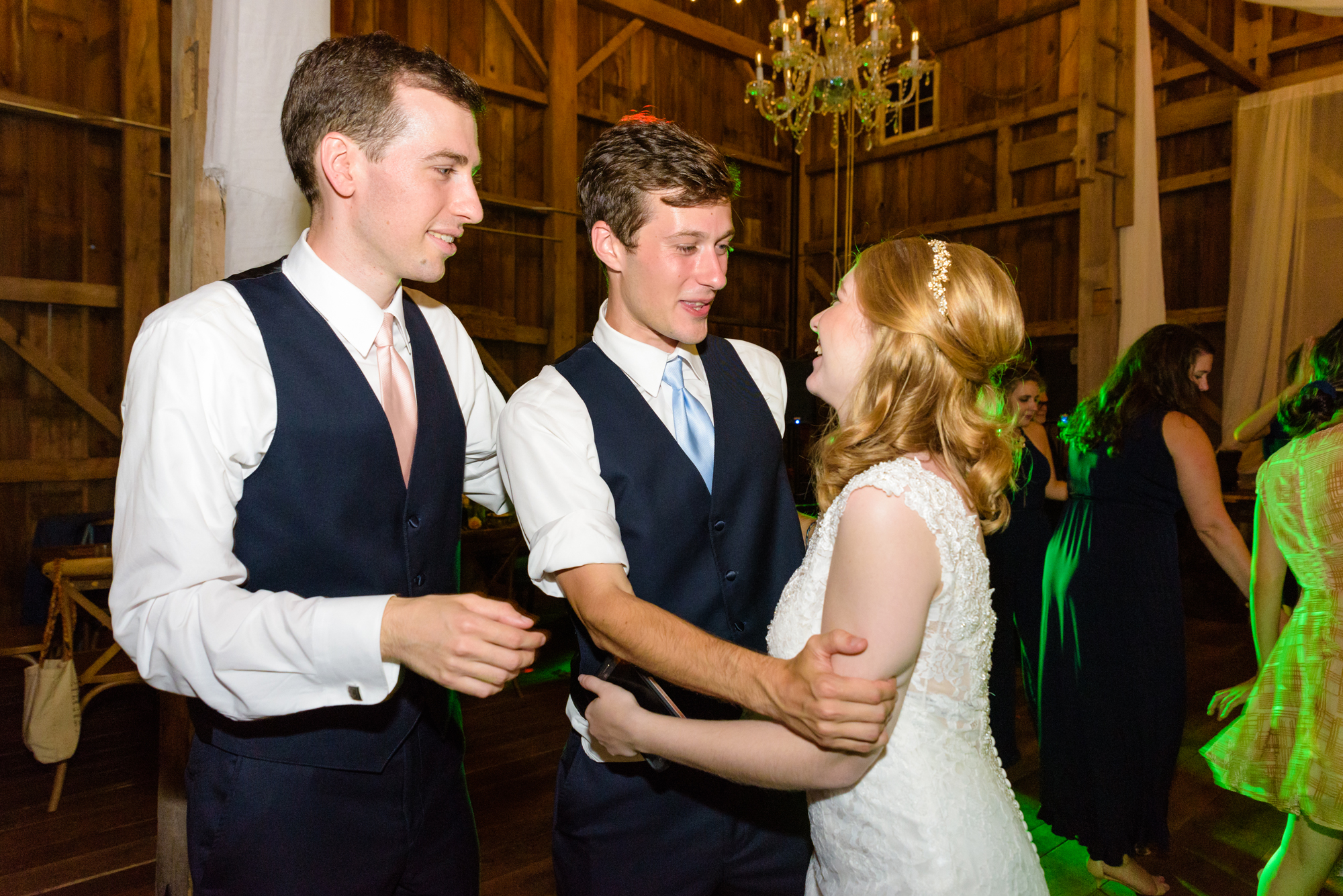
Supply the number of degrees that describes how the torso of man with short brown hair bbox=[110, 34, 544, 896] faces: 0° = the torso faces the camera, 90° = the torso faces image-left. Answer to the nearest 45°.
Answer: approximately 315°

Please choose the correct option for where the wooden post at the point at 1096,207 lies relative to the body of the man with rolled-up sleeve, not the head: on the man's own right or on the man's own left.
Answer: on the man's own left

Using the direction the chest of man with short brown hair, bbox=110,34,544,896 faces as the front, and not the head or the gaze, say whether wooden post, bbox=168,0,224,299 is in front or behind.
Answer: behind

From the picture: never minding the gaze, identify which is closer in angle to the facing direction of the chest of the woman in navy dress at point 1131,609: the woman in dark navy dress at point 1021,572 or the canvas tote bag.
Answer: the woman in dark navy dress

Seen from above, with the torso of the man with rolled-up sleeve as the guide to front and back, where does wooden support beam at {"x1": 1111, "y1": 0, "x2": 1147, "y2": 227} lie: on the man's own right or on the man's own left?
on the man's own left

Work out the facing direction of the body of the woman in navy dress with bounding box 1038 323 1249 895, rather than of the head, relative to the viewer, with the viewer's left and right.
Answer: facing away from the viewer and to the right of the viewer

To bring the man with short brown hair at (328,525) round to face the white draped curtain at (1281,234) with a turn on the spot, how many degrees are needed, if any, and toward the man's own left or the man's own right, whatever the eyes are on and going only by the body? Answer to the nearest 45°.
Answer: approximately 90° to the man's own left

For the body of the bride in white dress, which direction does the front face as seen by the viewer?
to the viewer's left

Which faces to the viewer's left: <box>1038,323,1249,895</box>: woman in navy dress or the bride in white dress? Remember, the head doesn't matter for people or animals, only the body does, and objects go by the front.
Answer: the bride in white dress

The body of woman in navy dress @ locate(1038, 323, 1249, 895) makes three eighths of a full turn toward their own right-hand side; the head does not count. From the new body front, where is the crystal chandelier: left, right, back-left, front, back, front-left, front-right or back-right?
back-right

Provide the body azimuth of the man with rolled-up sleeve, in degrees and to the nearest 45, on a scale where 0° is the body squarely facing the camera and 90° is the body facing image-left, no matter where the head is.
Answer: approximately 315°

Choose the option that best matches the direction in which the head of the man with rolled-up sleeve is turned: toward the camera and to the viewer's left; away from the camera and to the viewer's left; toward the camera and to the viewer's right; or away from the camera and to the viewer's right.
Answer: toward the camera and to the viewer's right

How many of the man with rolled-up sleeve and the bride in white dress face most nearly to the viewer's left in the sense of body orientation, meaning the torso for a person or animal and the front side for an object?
1
